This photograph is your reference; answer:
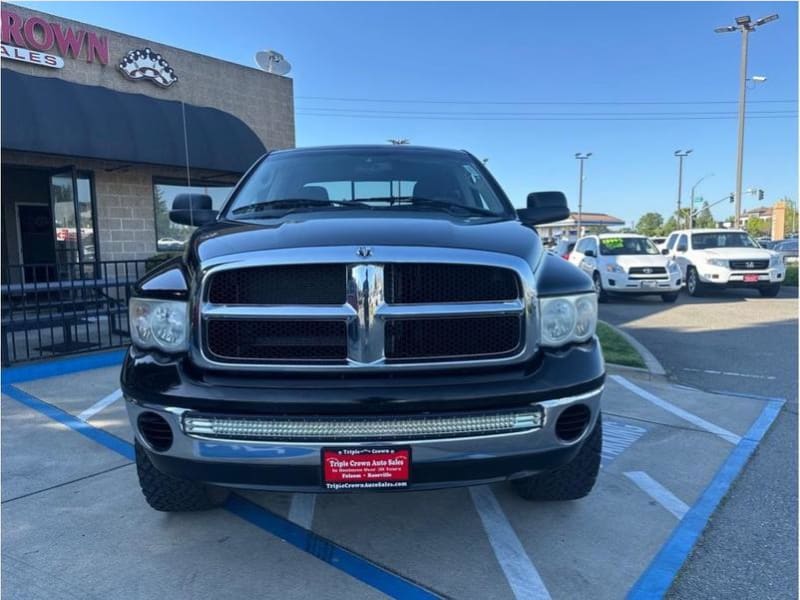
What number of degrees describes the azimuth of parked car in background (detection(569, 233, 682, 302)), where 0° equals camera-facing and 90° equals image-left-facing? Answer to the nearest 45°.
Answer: approximately 315°

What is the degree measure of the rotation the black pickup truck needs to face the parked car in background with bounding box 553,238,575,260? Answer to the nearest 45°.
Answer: approximately 135° to its left

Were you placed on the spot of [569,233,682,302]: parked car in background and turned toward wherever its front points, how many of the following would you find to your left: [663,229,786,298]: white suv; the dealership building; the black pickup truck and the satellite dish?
1

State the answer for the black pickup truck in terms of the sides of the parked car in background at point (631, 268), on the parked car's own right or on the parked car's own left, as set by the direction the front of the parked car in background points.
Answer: on the parked car's own right

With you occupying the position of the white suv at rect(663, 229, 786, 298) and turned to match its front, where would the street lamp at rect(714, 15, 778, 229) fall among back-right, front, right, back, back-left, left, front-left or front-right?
back-left

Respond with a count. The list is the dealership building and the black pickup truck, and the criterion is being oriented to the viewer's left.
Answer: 0

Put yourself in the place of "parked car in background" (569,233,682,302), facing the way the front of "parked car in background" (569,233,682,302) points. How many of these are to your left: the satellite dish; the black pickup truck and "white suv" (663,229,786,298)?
1

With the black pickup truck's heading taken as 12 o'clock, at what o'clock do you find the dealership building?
The dealership building is roughly at 5 o'clock from the black pickup truck.

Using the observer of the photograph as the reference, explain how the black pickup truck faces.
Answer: facing the viewer

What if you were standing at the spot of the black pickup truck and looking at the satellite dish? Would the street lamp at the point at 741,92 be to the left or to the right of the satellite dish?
right

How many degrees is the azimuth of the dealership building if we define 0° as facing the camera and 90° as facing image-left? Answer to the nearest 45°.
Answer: approximately 315°

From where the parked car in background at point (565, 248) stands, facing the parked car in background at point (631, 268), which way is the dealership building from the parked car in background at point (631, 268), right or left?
right
